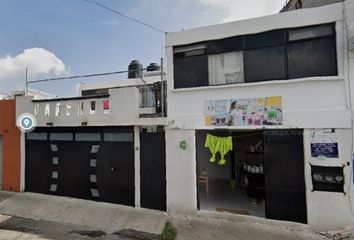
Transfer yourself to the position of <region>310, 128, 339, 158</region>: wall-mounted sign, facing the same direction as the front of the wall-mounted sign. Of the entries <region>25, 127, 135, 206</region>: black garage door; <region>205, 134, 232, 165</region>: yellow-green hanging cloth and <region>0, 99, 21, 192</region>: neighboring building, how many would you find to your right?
3

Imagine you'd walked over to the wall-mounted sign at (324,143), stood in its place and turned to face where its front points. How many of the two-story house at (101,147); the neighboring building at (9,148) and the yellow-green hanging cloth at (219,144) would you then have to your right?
3

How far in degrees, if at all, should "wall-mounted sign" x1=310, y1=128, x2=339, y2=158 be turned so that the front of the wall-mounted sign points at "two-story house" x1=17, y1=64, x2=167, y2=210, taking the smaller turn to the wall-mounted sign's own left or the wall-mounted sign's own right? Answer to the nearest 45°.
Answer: approximately 90° to the wall-mounted sign's own right

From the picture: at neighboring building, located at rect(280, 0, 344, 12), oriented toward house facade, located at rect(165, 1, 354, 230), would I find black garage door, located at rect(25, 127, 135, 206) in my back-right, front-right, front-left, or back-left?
front-right

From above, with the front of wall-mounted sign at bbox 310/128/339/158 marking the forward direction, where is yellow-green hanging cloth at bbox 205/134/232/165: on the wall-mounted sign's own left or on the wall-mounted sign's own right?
on the wall-mounted sign's own right

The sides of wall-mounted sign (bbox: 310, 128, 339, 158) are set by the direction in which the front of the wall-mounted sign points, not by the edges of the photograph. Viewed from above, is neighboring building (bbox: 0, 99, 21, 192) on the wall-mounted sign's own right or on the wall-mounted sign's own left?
on the wall-mounted sign's own right

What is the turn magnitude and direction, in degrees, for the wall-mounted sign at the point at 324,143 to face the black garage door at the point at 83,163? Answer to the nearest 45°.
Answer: approximately 90° to its right

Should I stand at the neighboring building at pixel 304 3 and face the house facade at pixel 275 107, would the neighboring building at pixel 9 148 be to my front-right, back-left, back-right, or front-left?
front-right

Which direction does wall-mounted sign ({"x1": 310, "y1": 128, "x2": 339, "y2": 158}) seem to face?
toward the camera
